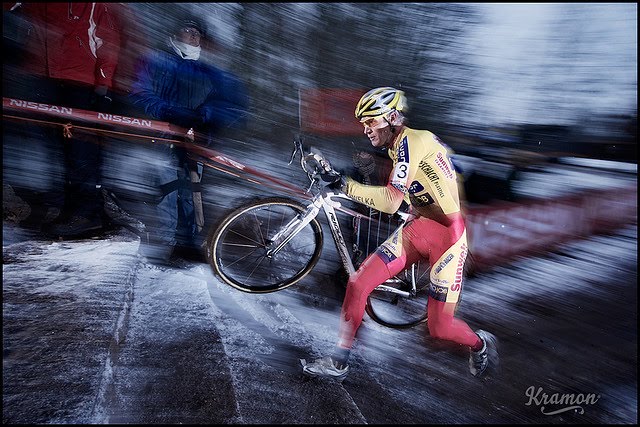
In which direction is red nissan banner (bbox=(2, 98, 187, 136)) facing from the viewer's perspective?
toward the camera

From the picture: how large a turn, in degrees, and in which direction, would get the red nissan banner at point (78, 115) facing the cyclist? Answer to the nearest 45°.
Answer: approximately 45° to its left

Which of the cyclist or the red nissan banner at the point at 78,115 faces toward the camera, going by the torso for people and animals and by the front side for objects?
the red nissan banner
